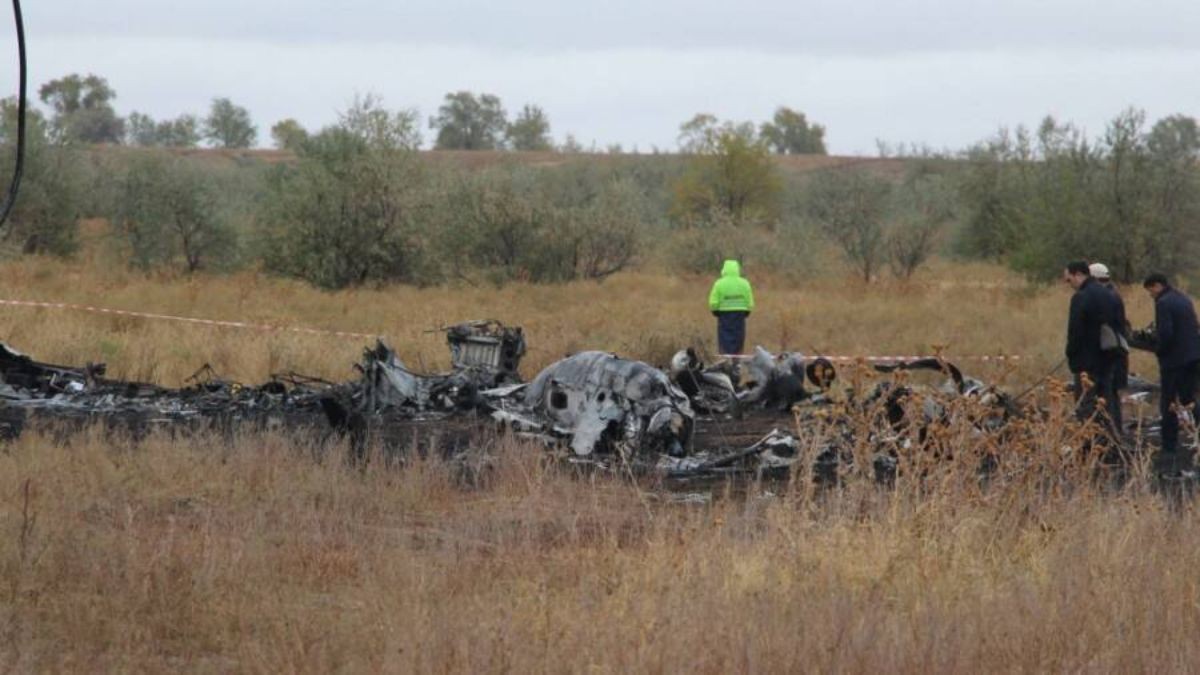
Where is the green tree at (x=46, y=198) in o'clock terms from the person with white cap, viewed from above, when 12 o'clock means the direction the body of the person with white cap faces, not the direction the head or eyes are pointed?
The green tree is roughly at 1 o'clock from the person with white cap.

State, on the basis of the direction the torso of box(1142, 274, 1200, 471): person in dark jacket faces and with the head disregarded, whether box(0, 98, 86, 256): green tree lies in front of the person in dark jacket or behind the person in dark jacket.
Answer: in front

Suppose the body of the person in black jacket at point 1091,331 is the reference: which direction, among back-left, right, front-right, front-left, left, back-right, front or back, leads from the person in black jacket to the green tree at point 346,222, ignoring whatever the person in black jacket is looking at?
front-right

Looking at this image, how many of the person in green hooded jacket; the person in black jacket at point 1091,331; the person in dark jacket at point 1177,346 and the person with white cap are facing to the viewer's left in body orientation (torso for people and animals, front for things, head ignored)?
3

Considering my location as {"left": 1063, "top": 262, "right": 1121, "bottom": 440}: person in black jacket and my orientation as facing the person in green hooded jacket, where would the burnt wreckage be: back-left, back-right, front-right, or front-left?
front-left

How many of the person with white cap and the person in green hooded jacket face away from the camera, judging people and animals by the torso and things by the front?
1

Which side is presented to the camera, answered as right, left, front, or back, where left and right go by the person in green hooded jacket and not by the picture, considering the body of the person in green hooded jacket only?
back

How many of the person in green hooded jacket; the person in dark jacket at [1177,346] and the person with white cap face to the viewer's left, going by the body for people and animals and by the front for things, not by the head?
2

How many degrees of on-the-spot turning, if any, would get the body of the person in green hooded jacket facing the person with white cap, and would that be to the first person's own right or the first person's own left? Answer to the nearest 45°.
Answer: approximately 135° to the first person's own right

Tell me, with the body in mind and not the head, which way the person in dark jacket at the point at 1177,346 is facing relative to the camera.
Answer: to the viewer's left

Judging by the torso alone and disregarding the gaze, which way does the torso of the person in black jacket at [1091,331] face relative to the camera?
to the viewer's left

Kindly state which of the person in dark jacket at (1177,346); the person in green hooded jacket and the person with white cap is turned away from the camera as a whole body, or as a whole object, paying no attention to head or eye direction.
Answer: the person in green hooded jacket

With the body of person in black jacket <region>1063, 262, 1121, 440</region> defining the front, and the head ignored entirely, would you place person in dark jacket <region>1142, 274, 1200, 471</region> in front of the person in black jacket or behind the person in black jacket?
behind

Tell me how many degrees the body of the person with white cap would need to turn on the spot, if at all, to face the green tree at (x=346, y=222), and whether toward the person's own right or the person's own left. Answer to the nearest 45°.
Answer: approximately 45° to the person's own right

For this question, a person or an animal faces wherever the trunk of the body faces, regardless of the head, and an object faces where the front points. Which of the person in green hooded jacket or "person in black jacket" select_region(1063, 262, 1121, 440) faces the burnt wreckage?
the person in black jacket

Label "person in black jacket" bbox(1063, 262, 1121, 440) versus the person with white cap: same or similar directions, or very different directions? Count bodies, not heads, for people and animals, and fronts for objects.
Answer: same or similar directions

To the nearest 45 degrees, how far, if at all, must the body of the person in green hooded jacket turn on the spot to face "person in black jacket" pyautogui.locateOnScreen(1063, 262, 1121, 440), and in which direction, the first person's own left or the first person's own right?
approximately 135° to the first person's own right

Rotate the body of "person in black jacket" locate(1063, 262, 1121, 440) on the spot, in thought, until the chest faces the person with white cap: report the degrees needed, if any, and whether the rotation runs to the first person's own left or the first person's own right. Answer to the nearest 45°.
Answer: approximately 135° to the first person's own right

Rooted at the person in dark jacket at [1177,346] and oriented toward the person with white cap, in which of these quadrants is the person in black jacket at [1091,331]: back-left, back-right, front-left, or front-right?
front-left
